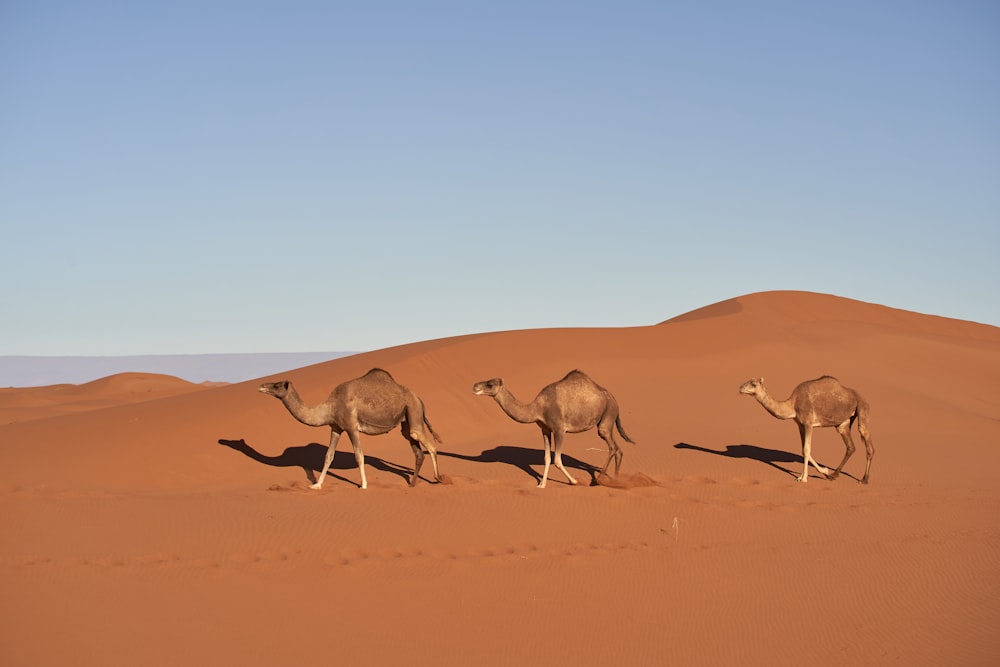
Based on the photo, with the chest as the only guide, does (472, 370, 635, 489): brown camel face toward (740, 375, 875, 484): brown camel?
no

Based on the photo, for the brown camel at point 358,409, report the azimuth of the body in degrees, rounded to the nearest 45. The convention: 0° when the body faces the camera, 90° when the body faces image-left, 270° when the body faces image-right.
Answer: approximately 90°

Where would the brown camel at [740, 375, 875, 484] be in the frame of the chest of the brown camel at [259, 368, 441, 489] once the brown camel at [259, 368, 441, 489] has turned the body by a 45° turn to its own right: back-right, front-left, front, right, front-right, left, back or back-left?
back-right

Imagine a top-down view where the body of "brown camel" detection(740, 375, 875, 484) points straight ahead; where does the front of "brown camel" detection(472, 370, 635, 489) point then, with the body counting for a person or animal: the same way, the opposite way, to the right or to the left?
the same way

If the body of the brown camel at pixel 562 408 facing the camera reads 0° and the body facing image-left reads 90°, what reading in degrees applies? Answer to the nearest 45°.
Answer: approximately 90°

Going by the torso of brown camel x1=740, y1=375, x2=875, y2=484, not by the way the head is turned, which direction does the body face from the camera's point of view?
to the viewer's left

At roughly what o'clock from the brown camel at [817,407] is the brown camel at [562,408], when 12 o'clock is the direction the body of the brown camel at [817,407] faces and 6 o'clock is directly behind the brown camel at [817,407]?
the brown camel at [562,408] is roughly at 11 o'clock from the brown camel at [817,407].

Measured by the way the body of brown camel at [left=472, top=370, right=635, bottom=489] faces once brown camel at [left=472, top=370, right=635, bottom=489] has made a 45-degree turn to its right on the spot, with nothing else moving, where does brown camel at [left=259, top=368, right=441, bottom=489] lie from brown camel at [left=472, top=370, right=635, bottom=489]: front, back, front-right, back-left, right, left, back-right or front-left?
front-left
